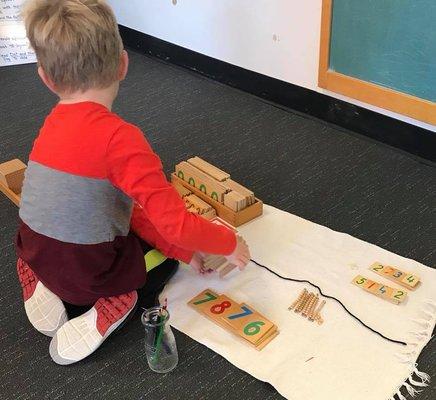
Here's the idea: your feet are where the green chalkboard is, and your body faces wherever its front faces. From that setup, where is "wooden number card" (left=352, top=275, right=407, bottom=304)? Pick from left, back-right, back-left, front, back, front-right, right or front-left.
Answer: front-left

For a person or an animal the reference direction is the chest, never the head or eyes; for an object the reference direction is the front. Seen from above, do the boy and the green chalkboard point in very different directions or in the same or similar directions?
very different directions

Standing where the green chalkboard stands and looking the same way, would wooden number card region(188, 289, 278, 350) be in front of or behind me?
in front

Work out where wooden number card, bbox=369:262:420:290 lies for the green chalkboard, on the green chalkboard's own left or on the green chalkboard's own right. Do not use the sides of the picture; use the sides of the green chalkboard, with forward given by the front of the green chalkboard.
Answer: on the green chalkboard's own left

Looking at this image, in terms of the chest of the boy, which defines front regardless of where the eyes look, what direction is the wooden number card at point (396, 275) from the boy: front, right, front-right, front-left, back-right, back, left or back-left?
front-right

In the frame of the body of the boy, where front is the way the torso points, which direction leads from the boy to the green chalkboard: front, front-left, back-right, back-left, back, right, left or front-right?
front

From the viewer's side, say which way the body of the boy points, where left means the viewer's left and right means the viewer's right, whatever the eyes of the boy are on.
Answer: facing away from the viewer and to the right of the viewer

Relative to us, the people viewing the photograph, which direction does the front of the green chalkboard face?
facing the viewer and to the left of the viewer

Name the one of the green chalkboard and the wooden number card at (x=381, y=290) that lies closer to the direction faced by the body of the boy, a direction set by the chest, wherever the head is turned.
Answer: the green chalkboard

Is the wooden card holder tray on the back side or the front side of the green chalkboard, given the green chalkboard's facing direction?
on the front side

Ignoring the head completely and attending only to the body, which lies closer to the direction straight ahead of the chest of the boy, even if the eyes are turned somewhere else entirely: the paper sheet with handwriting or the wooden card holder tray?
the wooden card holder tray
